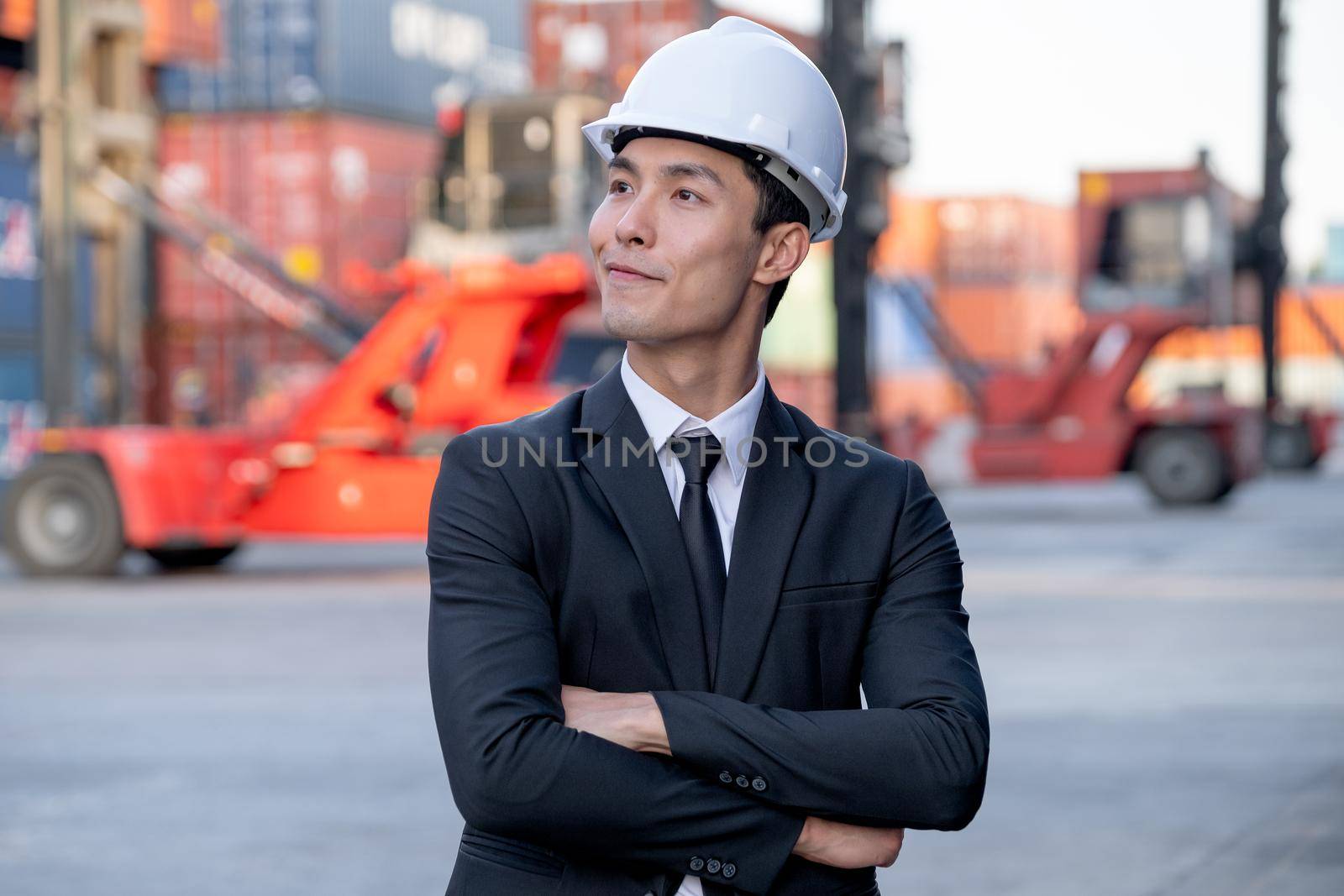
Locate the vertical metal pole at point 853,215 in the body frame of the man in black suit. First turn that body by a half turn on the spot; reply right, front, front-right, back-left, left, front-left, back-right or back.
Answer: front

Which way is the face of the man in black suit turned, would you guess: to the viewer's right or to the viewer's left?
to the viewer's left

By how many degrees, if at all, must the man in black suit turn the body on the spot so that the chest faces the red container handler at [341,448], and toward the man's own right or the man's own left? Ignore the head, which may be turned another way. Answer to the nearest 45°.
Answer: approximately 180°

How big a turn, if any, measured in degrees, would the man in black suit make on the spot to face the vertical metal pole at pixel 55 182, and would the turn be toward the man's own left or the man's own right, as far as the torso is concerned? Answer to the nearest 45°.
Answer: approximately 180°

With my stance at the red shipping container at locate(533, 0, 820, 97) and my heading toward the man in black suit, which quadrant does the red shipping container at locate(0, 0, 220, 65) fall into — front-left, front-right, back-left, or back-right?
front-right

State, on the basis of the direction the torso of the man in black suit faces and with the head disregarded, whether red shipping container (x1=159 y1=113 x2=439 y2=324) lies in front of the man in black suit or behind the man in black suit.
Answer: behind

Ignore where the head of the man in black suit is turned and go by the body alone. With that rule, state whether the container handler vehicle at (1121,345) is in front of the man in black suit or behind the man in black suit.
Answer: behind

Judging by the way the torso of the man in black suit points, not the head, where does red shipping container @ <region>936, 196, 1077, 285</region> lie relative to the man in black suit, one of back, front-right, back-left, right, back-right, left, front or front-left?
back

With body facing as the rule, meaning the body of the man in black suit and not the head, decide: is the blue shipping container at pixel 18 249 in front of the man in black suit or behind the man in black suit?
behind

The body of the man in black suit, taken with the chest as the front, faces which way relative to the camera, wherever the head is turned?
toward the camera
